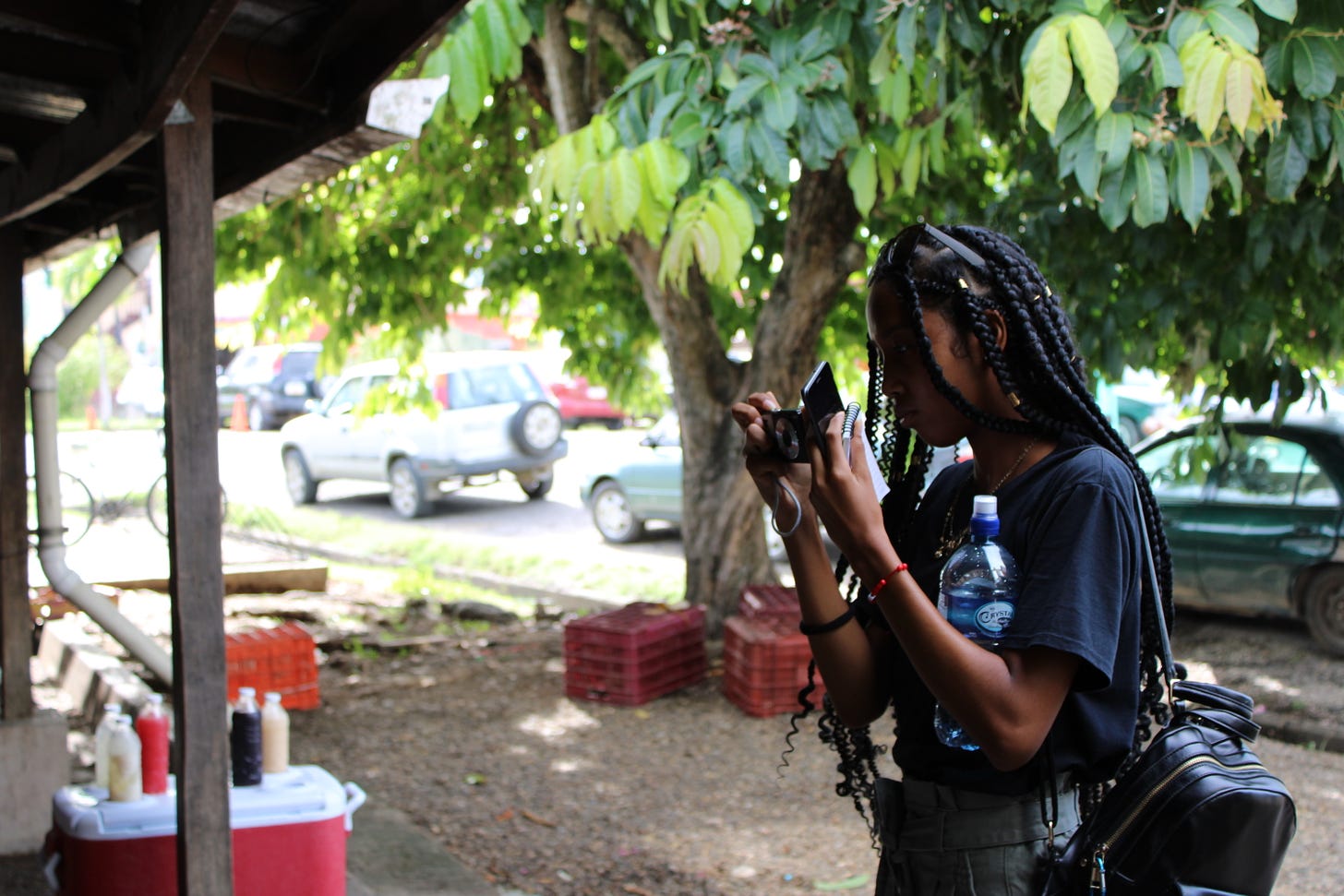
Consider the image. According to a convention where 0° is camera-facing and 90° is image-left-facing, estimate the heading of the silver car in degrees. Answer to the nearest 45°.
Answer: approximately 135°

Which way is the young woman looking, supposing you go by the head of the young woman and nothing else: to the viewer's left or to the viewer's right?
to the viewer's left

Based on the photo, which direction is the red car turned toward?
to the viewer's right

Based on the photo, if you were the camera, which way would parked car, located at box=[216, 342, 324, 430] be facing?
facing away from the viewer and to the left of the viewer

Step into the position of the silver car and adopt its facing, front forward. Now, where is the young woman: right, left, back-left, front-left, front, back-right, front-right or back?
back-left

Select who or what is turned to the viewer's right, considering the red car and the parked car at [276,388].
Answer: the red car

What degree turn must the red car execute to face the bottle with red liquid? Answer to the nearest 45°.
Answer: approximately 90° to its right

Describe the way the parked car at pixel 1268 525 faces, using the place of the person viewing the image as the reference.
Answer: facing to the left of the viewer

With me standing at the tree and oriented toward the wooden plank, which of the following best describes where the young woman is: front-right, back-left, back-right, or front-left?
back-left

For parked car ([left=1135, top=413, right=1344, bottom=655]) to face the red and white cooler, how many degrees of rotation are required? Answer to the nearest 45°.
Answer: approximately 45° to its left

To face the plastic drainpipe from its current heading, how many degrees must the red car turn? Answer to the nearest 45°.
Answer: approximately 90° to its right

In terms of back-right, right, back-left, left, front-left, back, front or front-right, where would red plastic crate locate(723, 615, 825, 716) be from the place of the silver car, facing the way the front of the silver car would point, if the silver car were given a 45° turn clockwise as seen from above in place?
back
